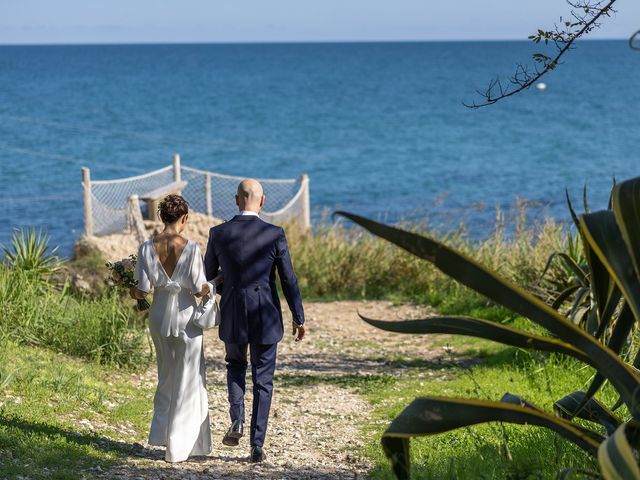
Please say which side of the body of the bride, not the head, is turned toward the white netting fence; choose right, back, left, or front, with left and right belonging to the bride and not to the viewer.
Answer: front

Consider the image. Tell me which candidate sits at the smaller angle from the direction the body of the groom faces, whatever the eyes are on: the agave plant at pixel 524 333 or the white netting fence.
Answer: the white netting fence

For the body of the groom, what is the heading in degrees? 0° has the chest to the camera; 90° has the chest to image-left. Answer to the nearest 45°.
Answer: approximately 180°

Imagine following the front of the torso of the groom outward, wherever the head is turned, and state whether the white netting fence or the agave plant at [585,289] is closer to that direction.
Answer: the white netting fence

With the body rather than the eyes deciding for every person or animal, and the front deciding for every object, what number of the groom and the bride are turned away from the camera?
2

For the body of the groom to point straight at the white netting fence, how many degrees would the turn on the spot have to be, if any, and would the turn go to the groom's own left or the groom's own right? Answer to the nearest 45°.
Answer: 0° — they already face it

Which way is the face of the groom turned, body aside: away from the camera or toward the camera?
away from the camera

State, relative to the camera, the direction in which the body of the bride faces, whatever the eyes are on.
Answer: away from the camera
